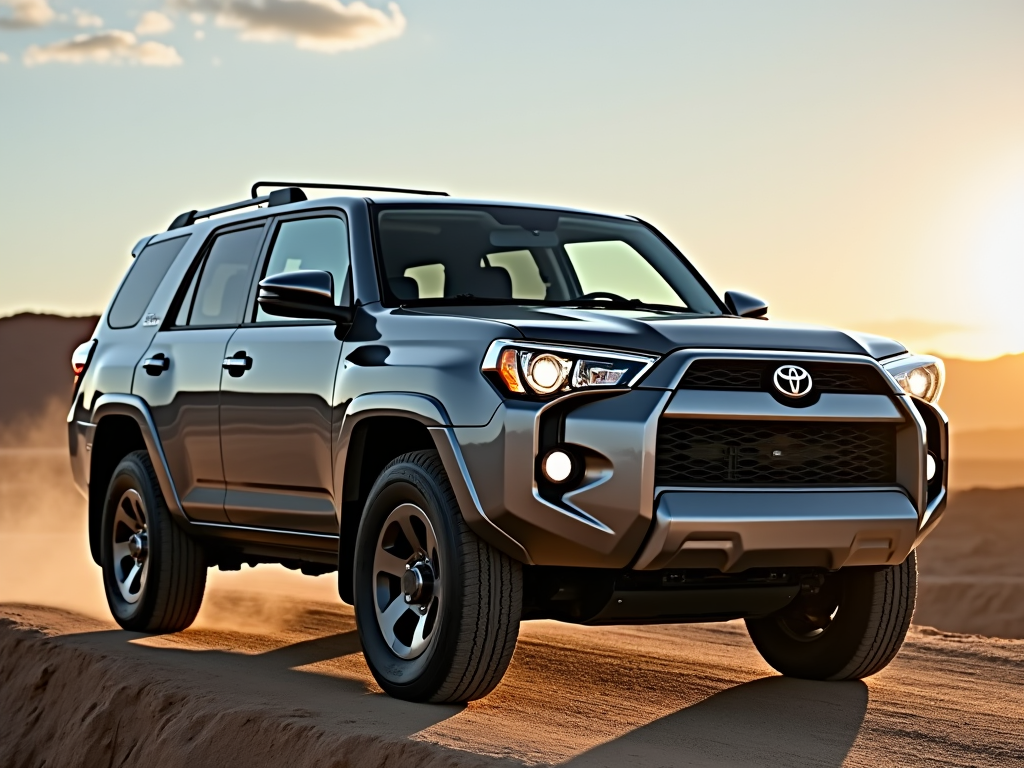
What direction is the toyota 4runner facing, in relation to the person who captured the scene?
facing the viewer and to the right of the viewer
